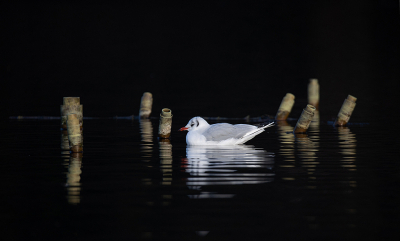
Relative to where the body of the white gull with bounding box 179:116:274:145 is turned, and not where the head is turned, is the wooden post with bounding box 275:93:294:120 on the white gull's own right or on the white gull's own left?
on the white gull's own right

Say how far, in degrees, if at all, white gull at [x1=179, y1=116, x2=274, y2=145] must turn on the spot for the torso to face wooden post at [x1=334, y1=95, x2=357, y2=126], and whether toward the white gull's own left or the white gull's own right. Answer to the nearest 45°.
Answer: approximately 135° to the white gull's own right

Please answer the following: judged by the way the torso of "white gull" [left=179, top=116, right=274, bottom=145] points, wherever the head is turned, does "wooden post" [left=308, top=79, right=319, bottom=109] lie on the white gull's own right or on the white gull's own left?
on the white gull's own right

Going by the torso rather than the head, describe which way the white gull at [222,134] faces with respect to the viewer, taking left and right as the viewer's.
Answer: facing to the left of the viewer

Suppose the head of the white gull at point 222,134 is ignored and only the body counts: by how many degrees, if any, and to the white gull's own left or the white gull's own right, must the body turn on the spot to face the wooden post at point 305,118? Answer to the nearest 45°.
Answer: approximately 135° to the white gull's own right
